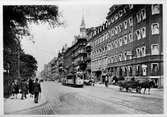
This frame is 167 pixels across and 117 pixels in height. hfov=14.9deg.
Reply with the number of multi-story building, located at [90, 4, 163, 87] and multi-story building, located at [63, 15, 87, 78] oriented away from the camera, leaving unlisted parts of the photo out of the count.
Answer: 0

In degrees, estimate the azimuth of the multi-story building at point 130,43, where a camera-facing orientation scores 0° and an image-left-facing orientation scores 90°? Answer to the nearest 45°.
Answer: approximately 45°

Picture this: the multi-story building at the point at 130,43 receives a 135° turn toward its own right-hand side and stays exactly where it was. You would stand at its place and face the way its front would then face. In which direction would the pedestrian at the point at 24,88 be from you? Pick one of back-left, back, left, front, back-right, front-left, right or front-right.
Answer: back

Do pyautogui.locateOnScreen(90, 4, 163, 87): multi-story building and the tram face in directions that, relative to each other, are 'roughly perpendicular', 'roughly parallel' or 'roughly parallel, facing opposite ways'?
roughly perpendicular

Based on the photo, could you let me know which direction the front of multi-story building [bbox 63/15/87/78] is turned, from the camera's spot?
facing the viewer and to the left of the viewer

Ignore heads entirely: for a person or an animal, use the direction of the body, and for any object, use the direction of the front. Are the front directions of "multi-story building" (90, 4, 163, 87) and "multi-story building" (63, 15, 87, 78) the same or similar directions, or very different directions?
same or similar directions
